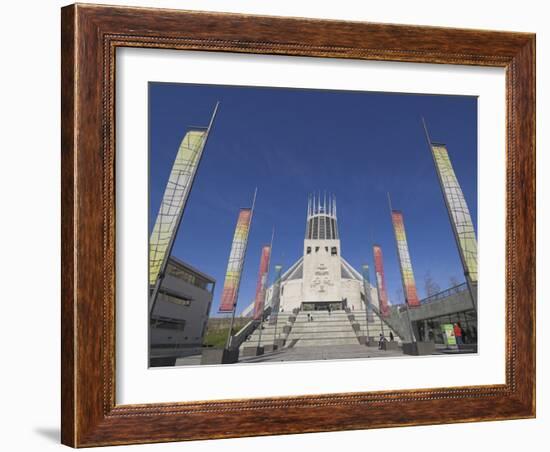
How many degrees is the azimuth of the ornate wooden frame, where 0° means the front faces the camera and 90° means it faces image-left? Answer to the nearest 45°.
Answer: approximately 315°
